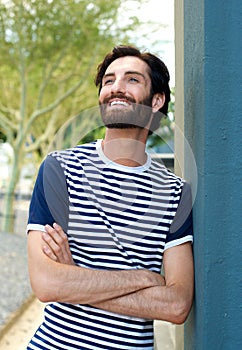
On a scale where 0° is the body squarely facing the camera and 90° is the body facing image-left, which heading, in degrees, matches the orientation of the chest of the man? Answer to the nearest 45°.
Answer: approximately 0°

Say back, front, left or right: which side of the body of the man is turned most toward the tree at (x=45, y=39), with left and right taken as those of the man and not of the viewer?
back
